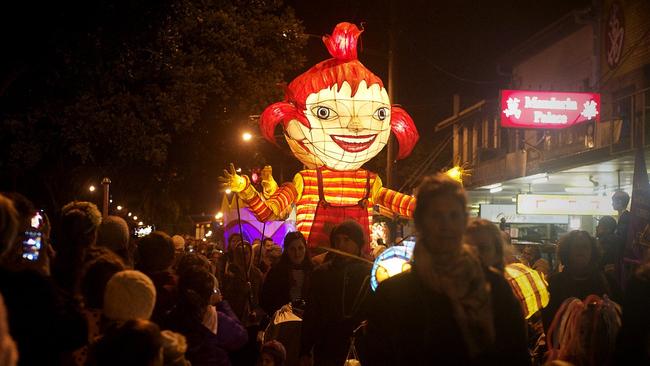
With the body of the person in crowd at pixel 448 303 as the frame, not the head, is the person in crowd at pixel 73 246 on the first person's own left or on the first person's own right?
on the first person's own right

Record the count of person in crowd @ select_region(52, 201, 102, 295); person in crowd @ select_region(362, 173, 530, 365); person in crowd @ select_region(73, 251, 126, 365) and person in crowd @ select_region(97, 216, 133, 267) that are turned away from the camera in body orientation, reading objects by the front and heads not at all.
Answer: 3

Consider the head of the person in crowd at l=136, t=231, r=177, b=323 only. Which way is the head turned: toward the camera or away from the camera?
away from the camera

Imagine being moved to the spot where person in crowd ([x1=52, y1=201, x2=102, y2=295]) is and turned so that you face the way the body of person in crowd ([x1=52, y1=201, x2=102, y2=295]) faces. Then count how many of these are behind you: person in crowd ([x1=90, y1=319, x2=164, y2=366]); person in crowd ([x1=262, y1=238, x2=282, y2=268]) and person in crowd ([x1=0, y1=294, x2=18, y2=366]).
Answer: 2

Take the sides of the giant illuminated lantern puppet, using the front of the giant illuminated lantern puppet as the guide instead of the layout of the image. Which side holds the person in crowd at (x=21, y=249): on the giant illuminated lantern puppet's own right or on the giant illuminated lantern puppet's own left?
on the giant illuminated lantern puppet's own right

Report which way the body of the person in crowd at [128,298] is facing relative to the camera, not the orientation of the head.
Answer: away from the camera

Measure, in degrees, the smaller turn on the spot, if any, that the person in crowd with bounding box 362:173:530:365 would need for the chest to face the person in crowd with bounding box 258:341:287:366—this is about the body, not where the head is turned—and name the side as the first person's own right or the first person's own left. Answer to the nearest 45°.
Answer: approximately 135° to the first person's own right

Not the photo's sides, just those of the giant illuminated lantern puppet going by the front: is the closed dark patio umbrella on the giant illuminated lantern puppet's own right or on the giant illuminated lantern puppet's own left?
on the giant illuminated lantern puppet's own left

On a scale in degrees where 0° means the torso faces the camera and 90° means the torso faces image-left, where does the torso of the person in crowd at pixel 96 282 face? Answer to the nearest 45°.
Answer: approximately 180°

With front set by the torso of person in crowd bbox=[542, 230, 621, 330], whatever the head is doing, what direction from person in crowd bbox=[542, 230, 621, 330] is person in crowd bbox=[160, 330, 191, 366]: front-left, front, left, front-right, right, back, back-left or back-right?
front-right

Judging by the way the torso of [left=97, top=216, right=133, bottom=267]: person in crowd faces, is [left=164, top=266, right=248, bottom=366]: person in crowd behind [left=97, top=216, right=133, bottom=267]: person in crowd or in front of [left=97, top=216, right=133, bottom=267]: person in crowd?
behind

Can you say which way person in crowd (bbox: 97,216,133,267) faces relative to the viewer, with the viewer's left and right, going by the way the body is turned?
facing away from the viewer

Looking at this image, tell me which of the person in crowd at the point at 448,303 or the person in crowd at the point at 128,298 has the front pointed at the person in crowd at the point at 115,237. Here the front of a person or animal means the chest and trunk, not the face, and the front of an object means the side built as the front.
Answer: the person in crowd at the point at 128,298
